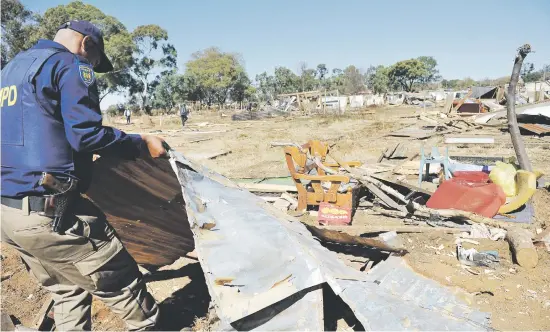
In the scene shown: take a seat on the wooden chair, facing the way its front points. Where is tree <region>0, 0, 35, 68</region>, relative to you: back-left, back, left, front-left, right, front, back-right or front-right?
back

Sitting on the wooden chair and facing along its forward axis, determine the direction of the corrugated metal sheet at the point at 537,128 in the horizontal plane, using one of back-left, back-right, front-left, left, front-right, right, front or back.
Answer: left

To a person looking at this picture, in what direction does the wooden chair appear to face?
facing the viewer and to the right of the viewer

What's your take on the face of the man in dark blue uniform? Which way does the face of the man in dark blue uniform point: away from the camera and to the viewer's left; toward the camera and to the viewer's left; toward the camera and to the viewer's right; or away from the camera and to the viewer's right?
away from the camera and to the viewer's right

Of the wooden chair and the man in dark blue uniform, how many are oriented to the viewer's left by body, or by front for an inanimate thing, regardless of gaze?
0

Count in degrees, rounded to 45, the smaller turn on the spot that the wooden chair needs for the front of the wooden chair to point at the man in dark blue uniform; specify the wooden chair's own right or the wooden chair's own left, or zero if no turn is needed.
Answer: approximately 45° to the wooden chair's own right

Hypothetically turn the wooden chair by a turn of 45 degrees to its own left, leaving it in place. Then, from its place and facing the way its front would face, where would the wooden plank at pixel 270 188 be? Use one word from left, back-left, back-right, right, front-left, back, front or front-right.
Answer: back-left

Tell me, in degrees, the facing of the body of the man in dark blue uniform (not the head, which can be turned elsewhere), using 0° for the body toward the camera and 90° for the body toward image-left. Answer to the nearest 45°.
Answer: approximately 225°

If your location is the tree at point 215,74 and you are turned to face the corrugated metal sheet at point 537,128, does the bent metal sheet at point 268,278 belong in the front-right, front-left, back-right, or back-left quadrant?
front-right
